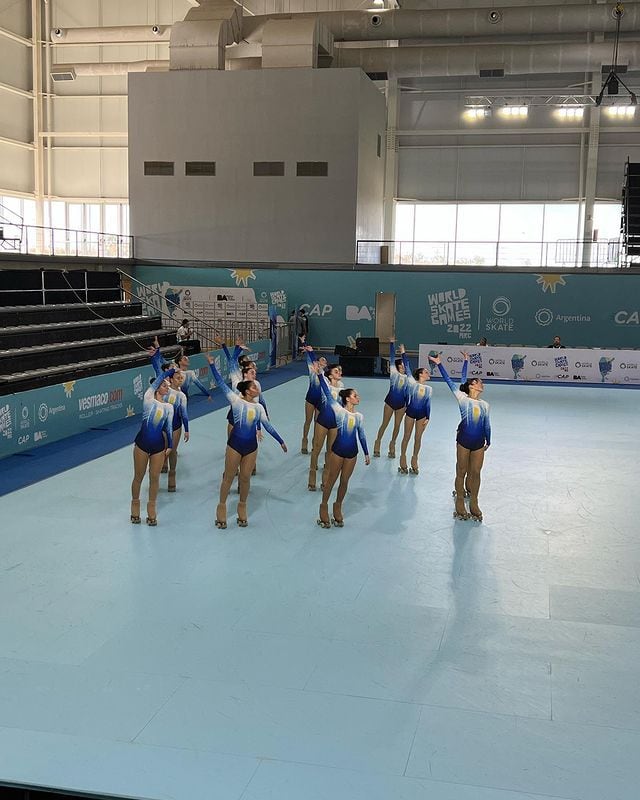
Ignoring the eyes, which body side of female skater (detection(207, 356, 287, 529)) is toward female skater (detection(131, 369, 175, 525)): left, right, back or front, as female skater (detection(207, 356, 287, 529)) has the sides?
right

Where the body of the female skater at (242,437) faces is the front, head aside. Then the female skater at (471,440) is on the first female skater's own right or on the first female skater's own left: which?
on the first female skater's own left

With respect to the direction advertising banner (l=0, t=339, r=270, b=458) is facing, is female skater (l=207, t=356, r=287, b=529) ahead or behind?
ahead

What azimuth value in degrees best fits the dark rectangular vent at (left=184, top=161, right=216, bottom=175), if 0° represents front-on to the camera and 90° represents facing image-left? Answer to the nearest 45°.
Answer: approximately 0°

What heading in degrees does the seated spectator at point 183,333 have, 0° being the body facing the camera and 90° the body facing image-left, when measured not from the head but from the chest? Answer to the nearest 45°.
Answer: approximately 315°

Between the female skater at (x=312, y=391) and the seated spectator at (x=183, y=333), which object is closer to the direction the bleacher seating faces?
the female skater

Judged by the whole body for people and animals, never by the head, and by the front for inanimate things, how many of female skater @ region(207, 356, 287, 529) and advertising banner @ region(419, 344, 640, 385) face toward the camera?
2

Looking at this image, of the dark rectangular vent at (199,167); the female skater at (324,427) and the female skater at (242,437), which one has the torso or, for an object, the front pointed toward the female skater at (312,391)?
the dark rectangular vent

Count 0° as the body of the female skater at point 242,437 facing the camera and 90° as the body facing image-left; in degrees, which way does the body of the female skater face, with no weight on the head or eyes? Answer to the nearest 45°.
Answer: approximately 0°

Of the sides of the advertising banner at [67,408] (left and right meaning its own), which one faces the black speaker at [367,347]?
left

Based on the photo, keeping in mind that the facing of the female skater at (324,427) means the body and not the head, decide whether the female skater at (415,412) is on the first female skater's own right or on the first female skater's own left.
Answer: on the first female skater's own left

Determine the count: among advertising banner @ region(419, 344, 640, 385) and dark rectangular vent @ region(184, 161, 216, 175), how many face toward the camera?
2
